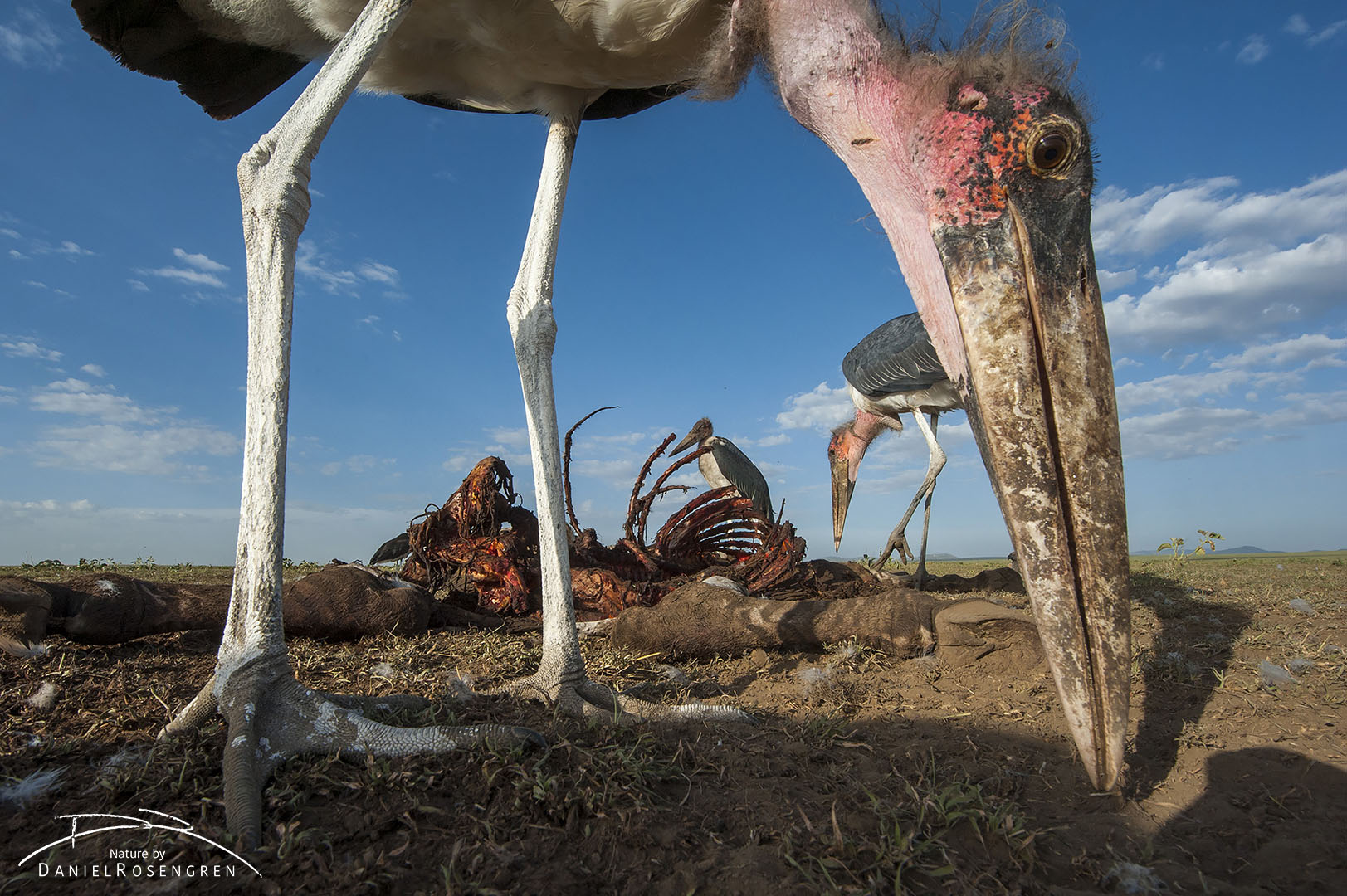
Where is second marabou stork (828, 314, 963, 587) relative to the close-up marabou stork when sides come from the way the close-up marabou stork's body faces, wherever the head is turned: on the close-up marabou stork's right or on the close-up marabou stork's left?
on the close-up marabou stork's left

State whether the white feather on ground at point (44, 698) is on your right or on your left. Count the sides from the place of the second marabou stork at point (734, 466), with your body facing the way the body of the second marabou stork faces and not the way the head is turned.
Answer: on your left

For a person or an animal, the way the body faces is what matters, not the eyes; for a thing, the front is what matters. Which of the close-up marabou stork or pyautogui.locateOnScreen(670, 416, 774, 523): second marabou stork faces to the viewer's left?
the second marabou stork

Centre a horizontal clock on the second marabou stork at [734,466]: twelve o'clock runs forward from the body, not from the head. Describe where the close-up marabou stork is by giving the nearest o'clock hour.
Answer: The close-up marabou stork is roughly at 9 o'clock from the second marabou stork.

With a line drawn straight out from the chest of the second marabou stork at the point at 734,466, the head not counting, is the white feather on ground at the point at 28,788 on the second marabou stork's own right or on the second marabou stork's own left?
on the second marabou stork's own left

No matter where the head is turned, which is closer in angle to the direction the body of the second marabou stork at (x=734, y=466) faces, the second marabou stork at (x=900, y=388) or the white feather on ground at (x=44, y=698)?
the white feather on ground

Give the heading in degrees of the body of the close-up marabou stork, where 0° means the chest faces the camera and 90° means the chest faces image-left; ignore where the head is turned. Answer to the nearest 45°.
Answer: approximately 270°

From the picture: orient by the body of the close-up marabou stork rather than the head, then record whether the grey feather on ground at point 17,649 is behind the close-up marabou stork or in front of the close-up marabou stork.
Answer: behind

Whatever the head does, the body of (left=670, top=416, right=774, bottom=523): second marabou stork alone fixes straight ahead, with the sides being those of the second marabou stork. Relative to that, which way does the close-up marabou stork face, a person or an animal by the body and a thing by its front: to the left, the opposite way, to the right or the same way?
the opposite way

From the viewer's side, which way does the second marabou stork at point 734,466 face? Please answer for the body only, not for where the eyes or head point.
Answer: to the viewer's left
